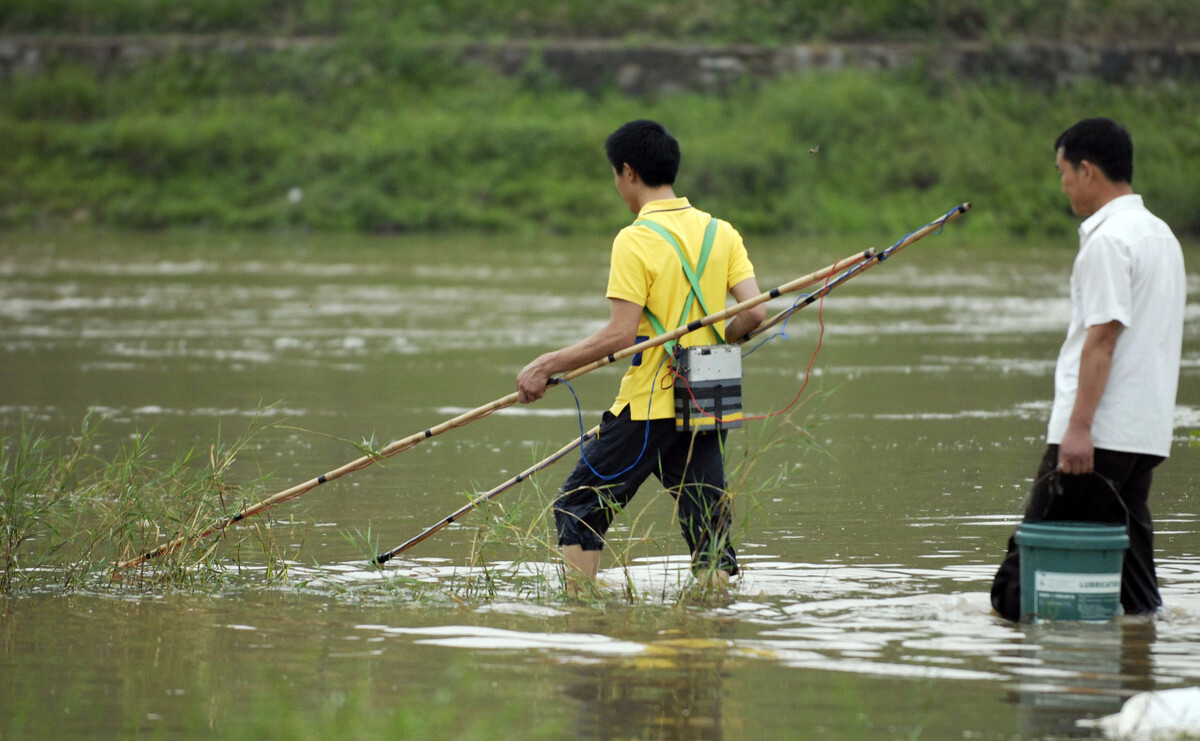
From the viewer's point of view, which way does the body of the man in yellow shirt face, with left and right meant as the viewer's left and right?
facing away from the viewer and to the left of the viewer

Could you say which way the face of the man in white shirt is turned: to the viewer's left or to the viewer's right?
to the viewer's left

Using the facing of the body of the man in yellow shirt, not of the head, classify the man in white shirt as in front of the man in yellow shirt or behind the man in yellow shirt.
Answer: behind
